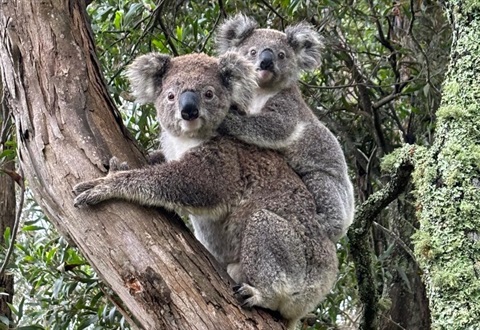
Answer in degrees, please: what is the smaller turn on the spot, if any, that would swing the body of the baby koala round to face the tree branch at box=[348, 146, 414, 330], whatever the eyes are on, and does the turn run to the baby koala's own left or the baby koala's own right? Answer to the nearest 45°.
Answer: approximately 135° to the baby koala's own left

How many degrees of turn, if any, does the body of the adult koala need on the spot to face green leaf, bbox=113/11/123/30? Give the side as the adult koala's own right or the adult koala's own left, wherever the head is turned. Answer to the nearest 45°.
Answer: approximately 45° to the adult koala's own right

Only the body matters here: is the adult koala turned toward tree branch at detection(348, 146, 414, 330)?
no

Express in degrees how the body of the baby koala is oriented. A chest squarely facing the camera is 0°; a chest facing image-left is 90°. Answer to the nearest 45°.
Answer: approximately 90°

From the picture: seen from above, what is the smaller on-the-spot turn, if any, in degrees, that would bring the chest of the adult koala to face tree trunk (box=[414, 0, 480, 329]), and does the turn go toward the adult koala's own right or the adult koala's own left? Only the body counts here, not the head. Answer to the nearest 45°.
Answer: approximately 135° to the adult koala's own left
